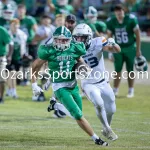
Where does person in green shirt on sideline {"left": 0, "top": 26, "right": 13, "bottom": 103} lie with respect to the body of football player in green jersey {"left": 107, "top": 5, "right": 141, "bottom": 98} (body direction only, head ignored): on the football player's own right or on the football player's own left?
on the football player's own right

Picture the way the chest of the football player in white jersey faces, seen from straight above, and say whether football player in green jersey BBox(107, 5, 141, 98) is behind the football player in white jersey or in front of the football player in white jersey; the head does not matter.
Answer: behind

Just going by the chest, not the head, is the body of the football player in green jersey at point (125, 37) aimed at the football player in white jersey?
yes

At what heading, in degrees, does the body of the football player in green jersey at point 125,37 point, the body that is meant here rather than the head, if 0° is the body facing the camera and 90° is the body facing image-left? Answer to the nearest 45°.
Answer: approximately 0°

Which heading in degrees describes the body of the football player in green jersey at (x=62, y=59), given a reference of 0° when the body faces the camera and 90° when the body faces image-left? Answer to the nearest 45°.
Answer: approximately 0°
